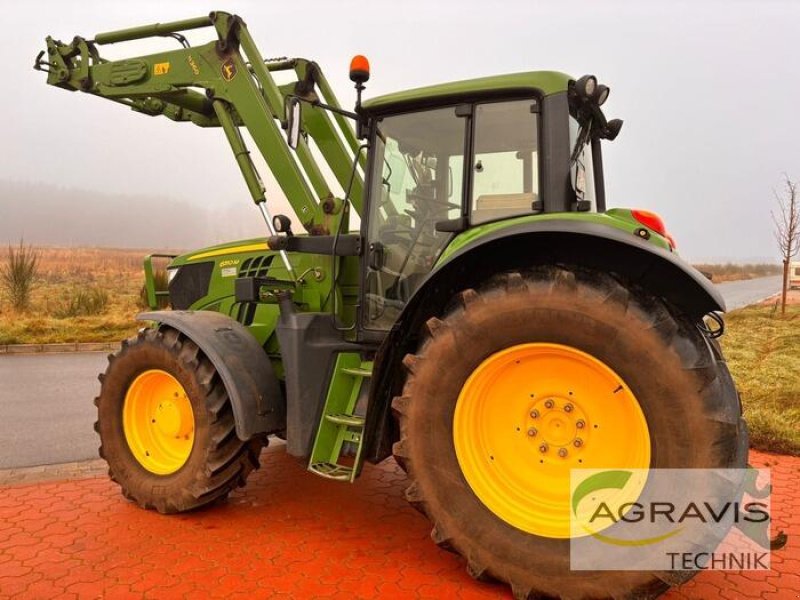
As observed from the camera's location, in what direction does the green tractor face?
facing away from the viewer and to the left of the viewer
